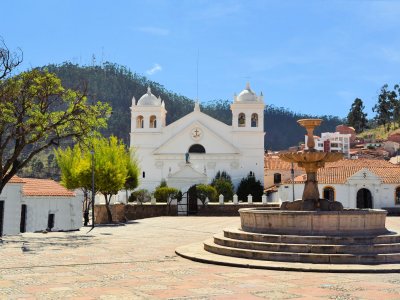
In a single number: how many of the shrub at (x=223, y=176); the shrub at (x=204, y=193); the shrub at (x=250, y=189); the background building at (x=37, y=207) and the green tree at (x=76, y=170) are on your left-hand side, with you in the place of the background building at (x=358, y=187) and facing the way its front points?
0

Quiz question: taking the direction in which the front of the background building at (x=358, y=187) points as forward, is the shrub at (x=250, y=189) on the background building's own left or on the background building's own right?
on the background building's own right

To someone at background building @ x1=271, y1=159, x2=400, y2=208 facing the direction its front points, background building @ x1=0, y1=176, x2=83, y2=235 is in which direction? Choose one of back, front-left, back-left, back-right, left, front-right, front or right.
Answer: front-right

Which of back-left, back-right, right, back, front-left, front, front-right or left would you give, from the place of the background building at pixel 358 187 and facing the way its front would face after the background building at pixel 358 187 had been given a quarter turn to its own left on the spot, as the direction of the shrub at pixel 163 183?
back

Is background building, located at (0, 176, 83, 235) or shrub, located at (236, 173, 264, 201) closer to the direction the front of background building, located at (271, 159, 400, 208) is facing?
the background building

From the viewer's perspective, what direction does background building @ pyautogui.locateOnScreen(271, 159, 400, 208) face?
toward the camera

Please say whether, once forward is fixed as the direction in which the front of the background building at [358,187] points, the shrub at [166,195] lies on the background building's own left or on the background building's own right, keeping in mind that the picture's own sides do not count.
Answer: on the background building's own right

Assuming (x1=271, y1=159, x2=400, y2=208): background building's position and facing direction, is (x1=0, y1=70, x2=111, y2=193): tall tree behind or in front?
in front

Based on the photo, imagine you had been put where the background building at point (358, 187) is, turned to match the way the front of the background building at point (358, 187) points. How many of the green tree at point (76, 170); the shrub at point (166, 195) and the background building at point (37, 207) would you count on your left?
0

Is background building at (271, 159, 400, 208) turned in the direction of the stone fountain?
yes

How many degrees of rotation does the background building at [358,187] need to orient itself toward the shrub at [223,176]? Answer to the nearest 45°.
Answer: approximately 90° to its right

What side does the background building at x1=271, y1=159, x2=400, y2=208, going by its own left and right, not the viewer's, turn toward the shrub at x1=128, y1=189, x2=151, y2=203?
right

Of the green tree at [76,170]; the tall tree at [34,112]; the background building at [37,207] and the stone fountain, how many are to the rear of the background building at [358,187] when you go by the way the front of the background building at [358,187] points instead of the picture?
0

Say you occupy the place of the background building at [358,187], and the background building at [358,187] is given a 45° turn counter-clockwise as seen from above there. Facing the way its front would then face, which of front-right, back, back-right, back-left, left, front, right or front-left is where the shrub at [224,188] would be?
back-right

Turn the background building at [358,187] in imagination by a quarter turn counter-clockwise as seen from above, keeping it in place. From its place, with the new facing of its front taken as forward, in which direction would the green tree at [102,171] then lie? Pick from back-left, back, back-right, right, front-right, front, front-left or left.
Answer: back-right
